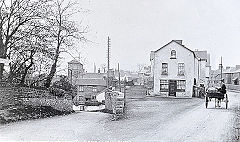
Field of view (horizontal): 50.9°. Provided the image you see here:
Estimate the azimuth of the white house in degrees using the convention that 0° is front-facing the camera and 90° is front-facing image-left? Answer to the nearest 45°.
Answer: approximately 0°

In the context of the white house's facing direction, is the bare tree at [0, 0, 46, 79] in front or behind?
in front

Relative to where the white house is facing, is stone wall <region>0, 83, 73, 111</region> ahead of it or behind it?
ahead
